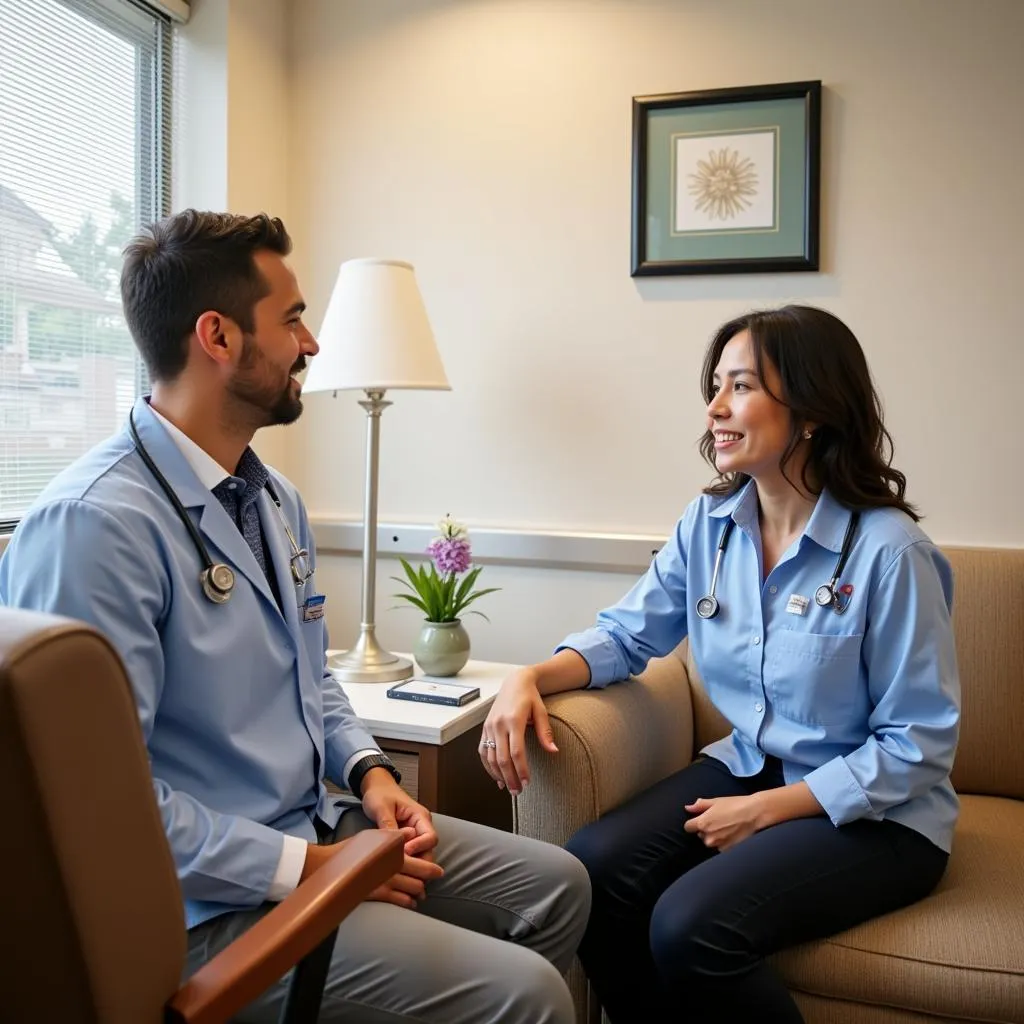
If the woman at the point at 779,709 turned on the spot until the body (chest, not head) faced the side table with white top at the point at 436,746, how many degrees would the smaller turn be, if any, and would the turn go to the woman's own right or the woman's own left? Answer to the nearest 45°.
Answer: approximately 90° to the woman's own right

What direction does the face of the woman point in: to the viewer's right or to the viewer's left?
to the viewer's left

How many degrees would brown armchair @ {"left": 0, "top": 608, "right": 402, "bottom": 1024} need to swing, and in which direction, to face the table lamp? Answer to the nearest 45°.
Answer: approximately 45° to its left

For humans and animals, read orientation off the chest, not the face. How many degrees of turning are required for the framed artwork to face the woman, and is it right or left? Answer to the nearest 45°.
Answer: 0° — it already faces them

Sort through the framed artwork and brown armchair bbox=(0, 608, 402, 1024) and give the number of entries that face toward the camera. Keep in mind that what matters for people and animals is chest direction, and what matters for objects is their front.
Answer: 1

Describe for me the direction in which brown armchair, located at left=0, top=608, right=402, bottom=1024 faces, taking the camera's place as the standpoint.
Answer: facing away from the viewer and to the right of the viewer

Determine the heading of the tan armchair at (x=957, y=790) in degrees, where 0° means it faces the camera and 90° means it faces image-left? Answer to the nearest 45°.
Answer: approximately 45°

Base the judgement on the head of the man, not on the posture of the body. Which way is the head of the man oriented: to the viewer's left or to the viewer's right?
to the viewer's right
